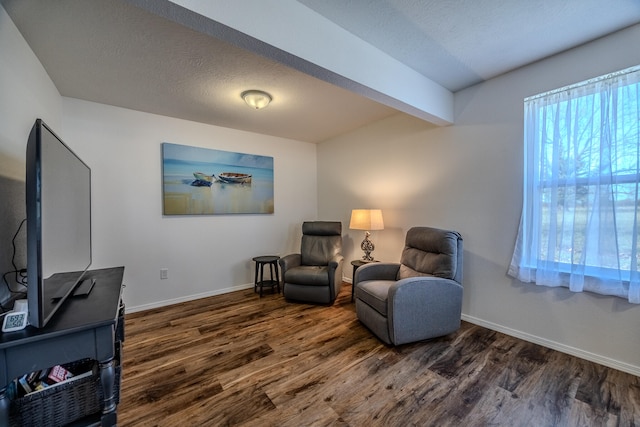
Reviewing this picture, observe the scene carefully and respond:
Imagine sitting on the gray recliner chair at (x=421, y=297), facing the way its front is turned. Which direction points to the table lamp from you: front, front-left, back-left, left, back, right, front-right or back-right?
right

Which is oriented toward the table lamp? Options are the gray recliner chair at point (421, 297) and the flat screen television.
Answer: the flat screen television

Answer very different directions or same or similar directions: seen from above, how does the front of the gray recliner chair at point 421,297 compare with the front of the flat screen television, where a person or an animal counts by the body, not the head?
very different directions

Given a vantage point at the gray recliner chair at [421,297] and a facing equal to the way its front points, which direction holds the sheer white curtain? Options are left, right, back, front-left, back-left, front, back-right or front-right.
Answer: back-left

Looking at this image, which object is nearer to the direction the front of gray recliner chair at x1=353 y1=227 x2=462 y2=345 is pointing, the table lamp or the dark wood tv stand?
the dark wood tv stand

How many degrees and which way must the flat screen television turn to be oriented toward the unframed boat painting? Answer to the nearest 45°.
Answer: approximately 45° to its left

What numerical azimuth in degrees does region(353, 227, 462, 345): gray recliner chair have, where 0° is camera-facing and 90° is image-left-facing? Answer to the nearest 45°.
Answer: approximately 45°

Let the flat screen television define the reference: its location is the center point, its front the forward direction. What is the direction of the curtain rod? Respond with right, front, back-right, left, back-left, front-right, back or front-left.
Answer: front-right

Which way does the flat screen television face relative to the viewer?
to the viewer's right

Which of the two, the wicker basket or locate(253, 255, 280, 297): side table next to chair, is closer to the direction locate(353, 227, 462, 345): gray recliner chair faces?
the wicker basket

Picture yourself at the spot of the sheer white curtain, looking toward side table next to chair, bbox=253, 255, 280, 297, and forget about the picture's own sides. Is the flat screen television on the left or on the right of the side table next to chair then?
left

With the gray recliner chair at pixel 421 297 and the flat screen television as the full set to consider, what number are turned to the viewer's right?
1

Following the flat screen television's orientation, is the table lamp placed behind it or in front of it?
in front
